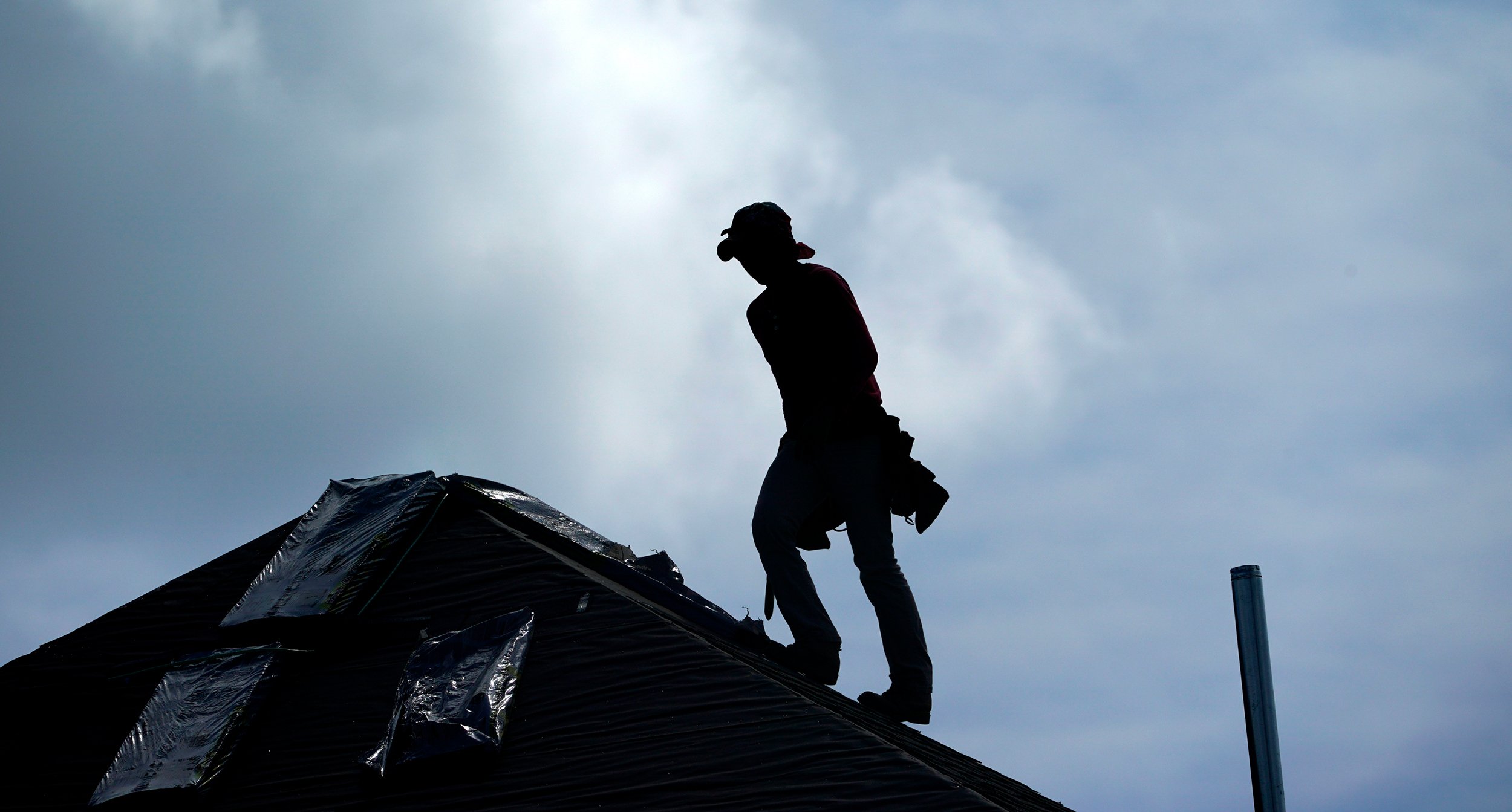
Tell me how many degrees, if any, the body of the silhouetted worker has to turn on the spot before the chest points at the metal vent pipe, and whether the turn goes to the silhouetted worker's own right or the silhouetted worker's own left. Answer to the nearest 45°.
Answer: approximately 180°

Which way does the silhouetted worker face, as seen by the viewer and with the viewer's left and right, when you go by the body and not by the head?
facing to the left of the viewer
